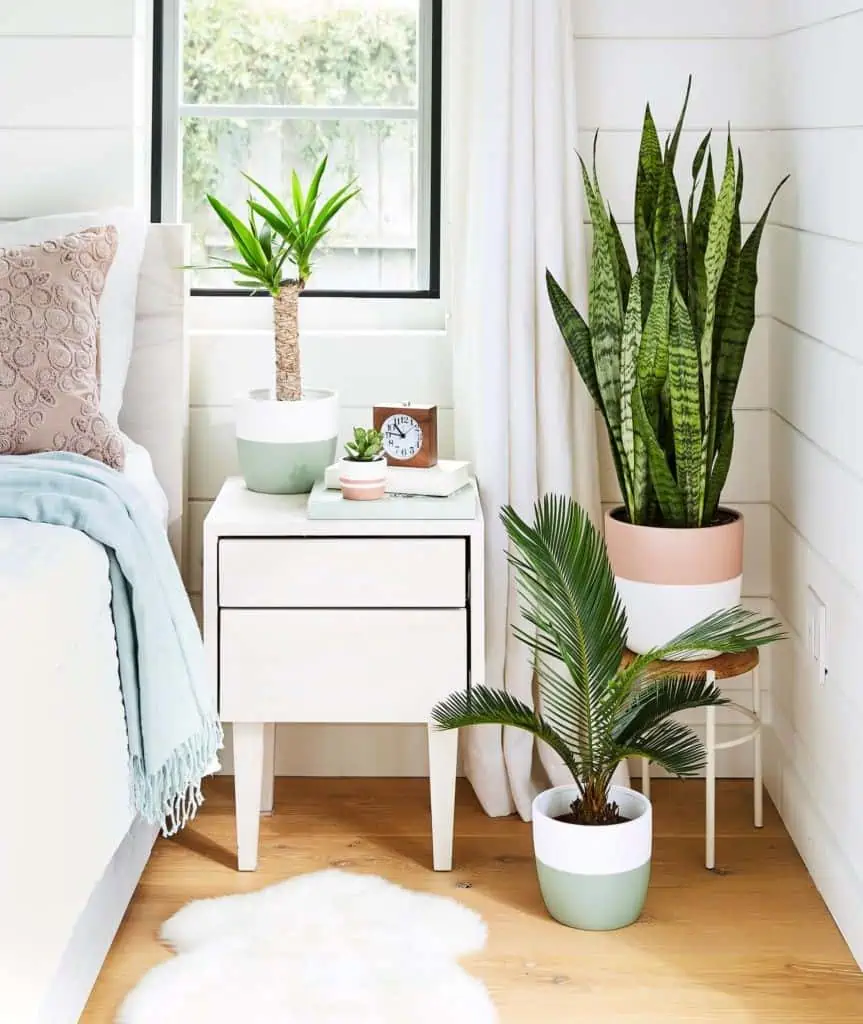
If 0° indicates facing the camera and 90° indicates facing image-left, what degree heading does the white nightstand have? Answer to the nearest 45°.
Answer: approximately 0°

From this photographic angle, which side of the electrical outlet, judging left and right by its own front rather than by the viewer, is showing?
left

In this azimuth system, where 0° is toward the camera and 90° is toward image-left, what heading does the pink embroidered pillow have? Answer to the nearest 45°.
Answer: approximately 0°

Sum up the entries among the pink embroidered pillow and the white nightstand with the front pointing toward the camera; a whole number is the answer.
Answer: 2

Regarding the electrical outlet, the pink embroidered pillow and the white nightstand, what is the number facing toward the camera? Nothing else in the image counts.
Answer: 2

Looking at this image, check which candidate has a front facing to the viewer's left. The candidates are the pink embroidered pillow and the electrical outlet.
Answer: the electrical outlet

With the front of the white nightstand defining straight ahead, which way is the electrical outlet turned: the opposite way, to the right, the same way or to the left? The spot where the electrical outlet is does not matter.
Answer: to the right
